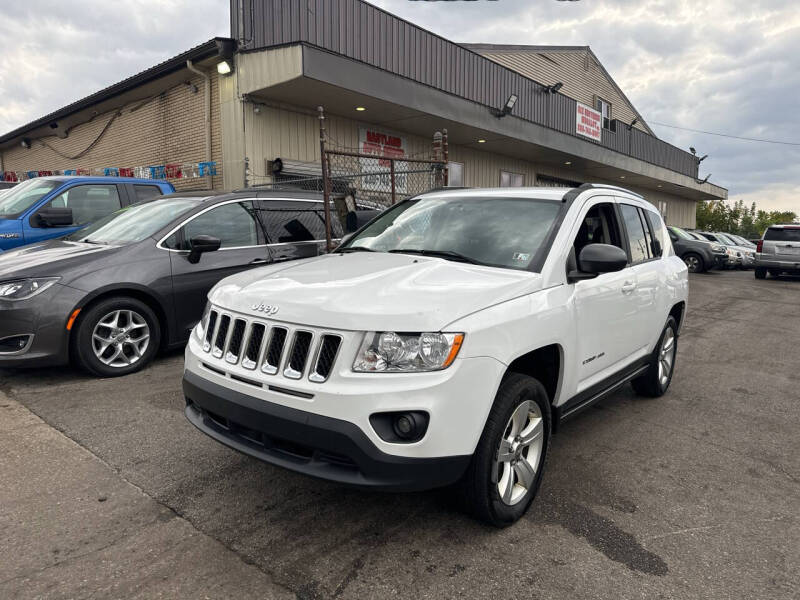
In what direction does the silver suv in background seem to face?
away from the camera

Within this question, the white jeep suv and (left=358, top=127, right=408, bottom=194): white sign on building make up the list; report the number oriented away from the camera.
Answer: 0

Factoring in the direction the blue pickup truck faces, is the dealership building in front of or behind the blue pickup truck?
behind

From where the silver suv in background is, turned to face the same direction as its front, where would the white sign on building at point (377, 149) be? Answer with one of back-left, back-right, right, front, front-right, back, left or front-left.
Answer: back-left

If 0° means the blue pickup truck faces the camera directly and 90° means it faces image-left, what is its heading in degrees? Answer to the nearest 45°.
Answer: approximately 45°

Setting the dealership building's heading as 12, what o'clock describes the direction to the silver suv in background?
The silver suv in background is roughly at 10 o'clock from the dealership building.

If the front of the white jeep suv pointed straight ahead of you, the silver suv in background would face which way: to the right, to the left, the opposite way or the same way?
the opposite way

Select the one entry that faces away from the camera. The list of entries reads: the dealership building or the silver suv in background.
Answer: the silver suv in background

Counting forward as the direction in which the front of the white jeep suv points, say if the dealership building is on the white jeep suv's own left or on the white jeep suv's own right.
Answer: on the white jeep suv's own right

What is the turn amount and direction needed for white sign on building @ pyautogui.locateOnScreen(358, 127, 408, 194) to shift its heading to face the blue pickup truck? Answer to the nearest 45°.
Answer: approximately 90° to its right

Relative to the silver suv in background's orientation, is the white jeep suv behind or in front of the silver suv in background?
behind

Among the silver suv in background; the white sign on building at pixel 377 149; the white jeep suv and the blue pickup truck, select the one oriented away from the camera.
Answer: the silver suv in background

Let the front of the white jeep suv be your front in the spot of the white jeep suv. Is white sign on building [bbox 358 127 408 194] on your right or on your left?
on your right

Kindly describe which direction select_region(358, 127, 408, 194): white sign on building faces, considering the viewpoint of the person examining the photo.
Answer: facing the viewer and to the right of the viewer

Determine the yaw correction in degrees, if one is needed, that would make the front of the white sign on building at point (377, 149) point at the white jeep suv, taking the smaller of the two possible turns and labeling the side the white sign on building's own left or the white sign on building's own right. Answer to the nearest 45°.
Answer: approximately 45° to the white sign on building's own right

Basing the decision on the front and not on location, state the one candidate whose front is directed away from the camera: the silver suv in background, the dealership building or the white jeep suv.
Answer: the silver suv in background

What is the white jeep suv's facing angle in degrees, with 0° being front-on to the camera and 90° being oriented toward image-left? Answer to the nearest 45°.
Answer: approximately 45°
